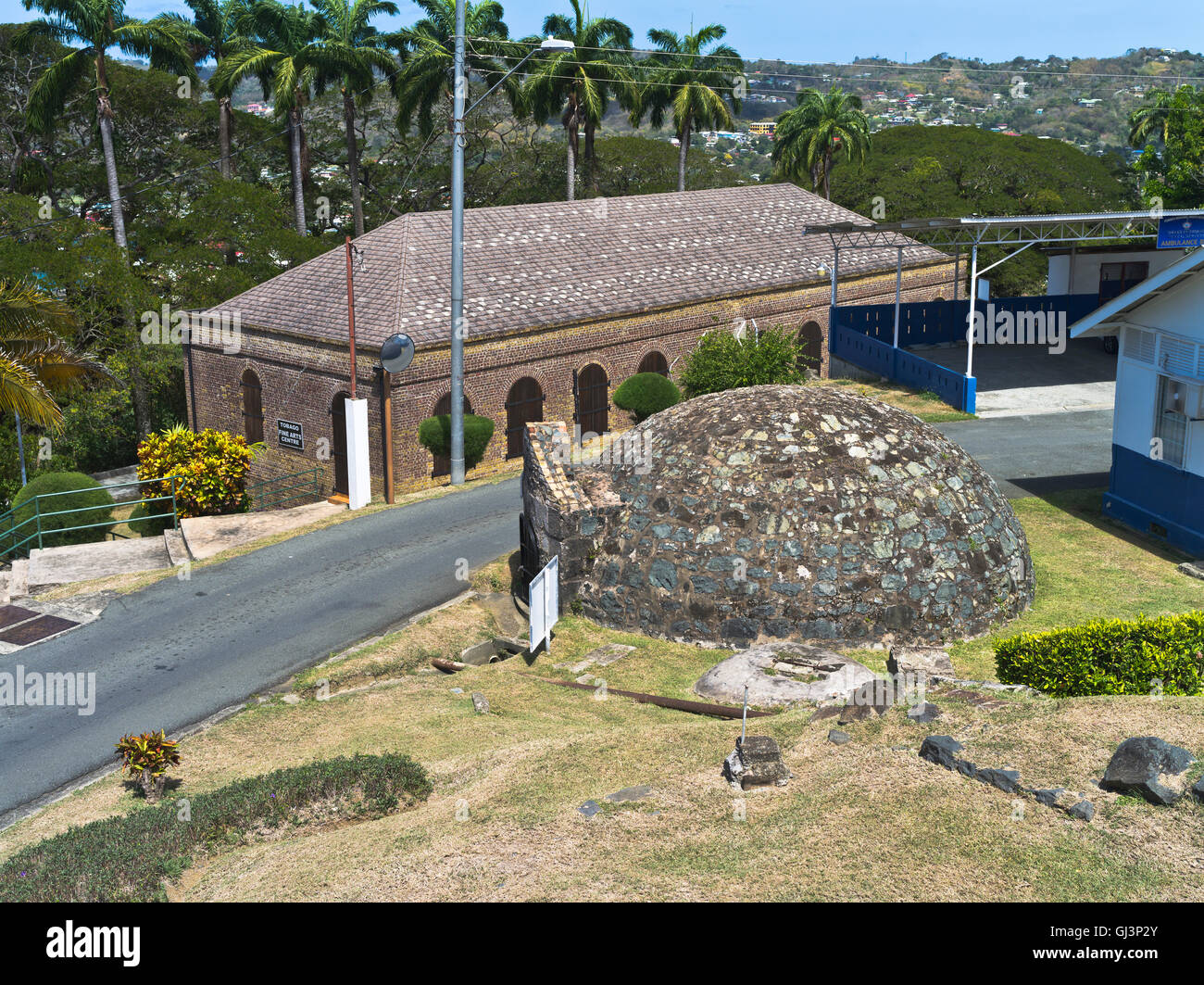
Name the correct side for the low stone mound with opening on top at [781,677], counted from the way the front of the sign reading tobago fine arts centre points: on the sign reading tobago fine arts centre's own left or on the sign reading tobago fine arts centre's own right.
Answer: on the sign reading tobago fine arts centre's own left

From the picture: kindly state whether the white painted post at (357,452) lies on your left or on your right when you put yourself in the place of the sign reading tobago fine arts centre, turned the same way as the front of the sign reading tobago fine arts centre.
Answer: on your left

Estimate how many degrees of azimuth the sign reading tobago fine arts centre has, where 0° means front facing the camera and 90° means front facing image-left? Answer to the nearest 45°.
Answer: approximately 45°

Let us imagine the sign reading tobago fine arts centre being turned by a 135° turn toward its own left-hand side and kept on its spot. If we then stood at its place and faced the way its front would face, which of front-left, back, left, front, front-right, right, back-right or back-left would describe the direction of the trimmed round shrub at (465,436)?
front-right

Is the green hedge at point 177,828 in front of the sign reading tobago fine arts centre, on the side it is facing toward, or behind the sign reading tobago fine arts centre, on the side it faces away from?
in front

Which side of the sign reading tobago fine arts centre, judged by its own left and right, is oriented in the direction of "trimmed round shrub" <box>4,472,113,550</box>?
front

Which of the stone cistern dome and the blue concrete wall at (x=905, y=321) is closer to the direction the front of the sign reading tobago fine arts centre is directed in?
the stone cistern dome

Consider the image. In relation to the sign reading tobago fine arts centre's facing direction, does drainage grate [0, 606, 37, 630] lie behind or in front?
in front

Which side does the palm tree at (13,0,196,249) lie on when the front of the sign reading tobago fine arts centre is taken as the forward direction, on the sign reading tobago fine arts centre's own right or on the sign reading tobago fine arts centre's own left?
on the sign reading tobago fine arts centre's own right

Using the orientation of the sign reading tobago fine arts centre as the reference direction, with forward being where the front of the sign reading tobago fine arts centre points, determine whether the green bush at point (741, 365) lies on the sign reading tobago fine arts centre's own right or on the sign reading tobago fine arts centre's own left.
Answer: on the sign reading tobago fine arts centre's own left
